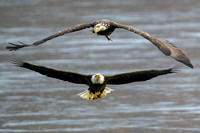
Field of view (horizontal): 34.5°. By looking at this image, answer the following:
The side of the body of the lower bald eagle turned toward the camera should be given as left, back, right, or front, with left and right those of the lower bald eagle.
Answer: front
